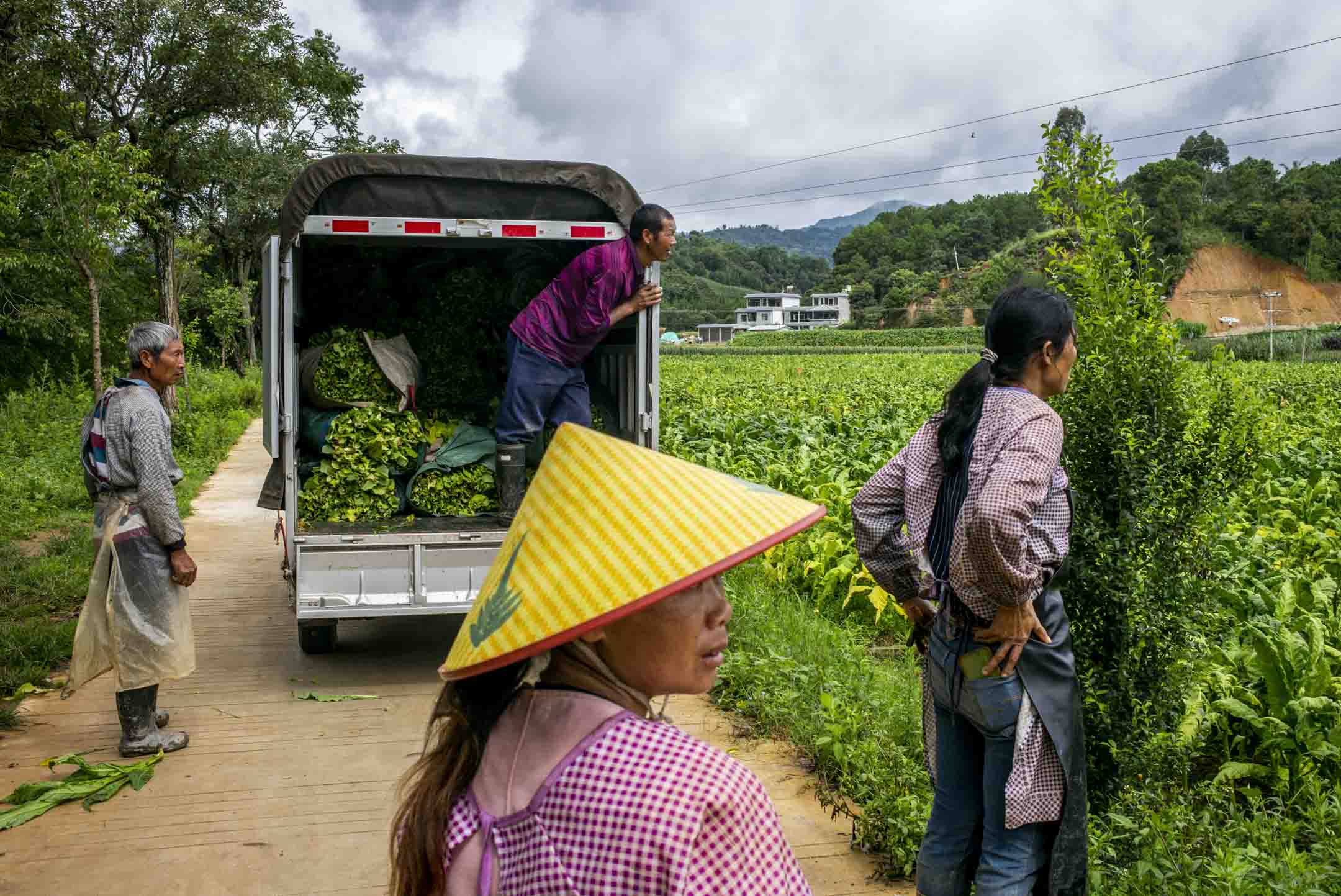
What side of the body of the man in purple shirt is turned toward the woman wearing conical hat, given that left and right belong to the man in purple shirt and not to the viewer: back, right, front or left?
right

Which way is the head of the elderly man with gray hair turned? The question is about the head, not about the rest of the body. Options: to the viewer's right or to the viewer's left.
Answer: to the viewer's right

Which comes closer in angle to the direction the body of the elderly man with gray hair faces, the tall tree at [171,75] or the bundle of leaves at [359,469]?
the bundle of leaves

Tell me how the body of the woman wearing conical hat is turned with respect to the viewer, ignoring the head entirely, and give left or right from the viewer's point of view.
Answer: facing away from the viewer and to the right of the viewer

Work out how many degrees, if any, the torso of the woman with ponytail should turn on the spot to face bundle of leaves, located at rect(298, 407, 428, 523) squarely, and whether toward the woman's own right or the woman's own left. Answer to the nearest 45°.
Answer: approximately 90° to the woman's own left

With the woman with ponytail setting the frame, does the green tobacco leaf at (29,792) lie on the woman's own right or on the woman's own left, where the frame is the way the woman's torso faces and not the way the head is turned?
on the woman's own left

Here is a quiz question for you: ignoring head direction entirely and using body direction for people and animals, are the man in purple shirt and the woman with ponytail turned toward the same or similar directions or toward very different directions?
same or similar directions

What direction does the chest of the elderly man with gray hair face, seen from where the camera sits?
to the viewer's right

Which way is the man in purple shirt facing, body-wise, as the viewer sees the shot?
to the viewer's right

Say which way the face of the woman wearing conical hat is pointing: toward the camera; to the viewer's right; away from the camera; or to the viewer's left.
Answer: to the viewer's right

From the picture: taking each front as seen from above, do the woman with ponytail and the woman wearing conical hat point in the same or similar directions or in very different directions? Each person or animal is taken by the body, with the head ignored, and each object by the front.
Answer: same or similar directions

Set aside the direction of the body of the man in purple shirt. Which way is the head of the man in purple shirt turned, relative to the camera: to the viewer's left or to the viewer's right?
to the viewer's right

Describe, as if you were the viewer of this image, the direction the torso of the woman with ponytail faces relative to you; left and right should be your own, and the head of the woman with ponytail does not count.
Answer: facing away from the viewer and to the right of the viewer

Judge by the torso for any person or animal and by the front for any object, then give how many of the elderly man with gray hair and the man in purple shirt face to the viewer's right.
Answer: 2

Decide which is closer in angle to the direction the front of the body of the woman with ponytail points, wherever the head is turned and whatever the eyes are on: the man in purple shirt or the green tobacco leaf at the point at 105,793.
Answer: the man in purple shirt

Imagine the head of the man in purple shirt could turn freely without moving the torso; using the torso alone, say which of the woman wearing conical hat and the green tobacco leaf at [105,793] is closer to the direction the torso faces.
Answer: the woman wearing conical hat
